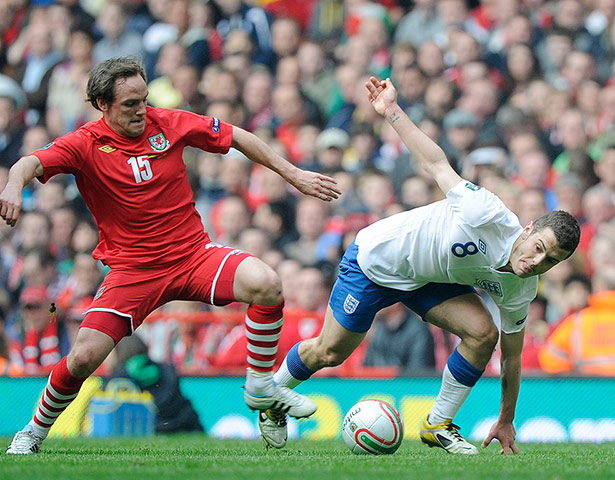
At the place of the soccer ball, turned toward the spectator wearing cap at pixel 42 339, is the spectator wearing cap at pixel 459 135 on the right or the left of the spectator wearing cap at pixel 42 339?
right

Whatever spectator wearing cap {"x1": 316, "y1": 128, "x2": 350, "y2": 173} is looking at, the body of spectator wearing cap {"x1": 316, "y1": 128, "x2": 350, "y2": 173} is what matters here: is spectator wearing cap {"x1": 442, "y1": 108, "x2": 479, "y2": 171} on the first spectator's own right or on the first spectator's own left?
on the first spectator's own left

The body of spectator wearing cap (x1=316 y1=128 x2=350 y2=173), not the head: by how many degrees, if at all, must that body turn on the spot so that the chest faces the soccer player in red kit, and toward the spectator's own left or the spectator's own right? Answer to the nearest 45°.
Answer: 0° — they already face them

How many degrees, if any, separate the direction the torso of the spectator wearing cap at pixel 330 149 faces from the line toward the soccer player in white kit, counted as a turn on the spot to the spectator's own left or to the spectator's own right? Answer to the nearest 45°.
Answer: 0° — they already face them

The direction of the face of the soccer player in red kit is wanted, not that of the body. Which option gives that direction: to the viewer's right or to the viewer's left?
to the viewer's right

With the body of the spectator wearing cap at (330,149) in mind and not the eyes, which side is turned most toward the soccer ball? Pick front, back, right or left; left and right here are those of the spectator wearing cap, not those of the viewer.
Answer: front

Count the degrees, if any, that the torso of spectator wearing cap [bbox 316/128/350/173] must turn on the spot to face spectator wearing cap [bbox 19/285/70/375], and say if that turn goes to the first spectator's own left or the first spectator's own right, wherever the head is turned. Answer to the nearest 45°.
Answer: approximately 45° to the first spectator's own right

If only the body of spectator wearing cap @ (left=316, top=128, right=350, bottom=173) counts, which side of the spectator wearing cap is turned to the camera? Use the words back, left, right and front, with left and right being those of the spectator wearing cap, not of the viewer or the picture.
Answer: front

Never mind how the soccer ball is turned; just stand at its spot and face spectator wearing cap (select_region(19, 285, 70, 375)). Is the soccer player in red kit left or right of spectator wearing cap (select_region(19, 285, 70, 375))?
left
